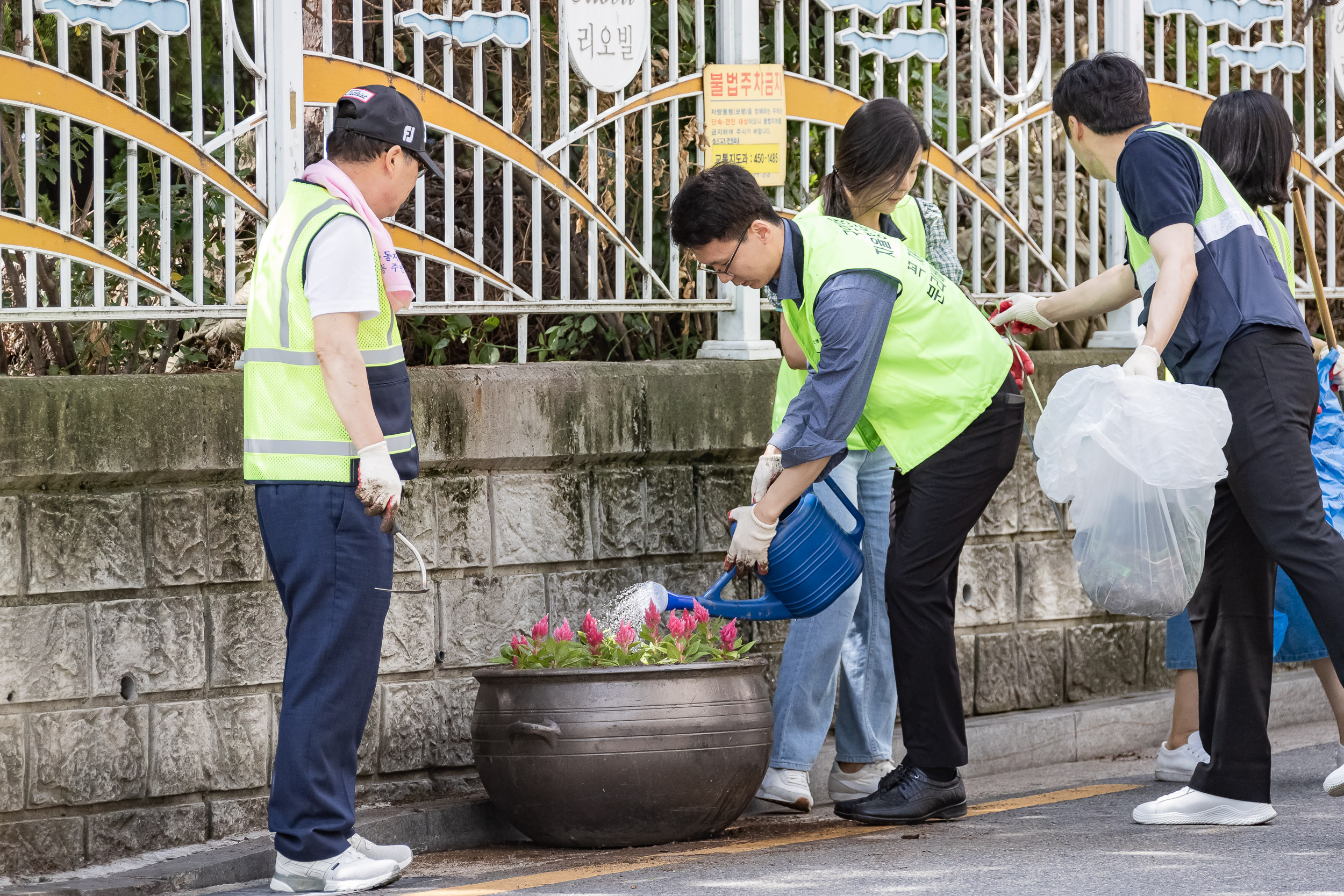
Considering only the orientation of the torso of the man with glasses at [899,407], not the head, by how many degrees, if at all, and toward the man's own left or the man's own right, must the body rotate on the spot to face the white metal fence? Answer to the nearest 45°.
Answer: approximately 45° to the man's own right

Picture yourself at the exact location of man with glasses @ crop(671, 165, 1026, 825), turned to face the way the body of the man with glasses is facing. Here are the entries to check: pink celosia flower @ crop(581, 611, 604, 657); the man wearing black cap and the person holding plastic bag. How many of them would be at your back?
1

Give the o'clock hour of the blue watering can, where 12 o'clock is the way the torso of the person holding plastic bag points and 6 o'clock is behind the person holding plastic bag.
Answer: The blue watering can is roughly at 12 o'clock from the person holding plastic bag.

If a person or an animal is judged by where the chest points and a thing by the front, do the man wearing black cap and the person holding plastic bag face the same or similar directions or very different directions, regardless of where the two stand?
very different directions

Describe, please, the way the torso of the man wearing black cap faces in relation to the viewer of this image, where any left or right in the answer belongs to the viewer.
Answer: facing to the right of the viewer

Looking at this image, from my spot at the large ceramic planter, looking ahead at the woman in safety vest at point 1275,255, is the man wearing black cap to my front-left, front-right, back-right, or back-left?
back-right

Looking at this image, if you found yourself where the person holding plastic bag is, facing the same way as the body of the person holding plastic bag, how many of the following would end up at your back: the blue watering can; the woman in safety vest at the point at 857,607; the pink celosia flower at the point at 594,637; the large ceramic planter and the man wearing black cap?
0

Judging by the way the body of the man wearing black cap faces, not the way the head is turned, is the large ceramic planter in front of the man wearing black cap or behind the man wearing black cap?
in front

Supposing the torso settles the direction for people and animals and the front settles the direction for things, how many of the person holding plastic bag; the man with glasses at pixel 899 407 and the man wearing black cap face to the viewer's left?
2

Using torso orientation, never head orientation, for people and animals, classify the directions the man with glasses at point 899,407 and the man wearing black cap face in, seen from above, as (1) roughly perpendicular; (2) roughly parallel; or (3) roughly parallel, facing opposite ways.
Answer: roughly parallel, facing opposite ways

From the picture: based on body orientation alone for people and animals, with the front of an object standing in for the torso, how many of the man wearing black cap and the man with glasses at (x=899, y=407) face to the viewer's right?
1

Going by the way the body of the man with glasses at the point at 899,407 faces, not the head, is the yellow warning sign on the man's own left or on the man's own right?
on the man's own right

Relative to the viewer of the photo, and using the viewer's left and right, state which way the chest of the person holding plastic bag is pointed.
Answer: facing to the left of the viewer

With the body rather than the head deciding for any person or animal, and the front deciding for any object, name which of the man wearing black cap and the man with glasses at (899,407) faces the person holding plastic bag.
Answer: the man wearing black cap

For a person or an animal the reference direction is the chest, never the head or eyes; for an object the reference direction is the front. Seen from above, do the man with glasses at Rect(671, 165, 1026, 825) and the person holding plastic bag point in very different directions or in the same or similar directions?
same or similar directions

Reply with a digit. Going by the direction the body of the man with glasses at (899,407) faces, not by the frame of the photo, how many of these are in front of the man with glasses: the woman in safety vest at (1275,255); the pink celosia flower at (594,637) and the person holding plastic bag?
1

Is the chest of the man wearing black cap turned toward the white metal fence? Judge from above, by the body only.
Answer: no

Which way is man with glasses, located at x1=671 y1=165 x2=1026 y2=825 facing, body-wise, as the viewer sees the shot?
to the viewer's left
